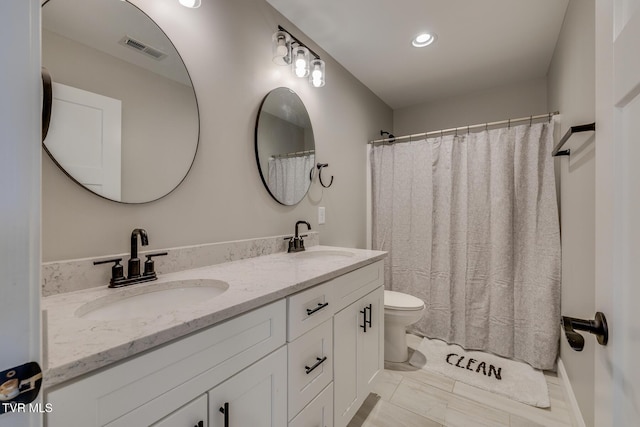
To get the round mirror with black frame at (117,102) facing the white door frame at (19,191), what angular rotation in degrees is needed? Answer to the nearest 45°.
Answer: approximately 45° to its right

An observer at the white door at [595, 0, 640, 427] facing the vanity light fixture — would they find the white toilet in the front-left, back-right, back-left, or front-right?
front-right

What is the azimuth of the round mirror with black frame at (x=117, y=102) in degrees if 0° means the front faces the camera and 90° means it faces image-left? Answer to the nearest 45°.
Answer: approximately 315°

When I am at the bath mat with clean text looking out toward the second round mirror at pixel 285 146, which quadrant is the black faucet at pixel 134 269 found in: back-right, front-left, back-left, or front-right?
front-left

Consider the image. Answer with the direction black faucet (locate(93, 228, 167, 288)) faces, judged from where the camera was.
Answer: facing the viewer and to the right of the viewer

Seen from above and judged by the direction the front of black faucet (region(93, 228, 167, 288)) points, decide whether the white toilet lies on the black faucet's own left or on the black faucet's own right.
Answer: on the black faucet's own left

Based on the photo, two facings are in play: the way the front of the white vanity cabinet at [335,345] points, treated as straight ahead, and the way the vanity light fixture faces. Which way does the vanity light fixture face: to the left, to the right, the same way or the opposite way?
the same way

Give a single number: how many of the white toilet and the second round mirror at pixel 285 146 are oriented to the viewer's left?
0

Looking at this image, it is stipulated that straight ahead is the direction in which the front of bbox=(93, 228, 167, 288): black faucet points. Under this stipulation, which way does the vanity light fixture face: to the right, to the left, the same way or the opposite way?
the same way

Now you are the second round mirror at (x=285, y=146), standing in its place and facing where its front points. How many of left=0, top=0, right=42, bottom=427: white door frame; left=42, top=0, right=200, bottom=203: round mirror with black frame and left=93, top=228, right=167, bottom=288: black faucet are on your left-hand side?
0

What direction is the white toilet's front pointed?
to the viewer's right

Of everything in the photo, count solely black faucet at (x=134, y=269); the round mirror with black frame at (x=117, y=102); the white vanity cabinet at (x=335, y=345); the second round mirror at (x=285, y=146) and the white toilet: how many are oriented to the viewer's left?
0

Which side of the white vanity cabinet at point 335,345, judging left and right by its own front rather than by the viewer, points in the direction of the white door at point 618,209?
front

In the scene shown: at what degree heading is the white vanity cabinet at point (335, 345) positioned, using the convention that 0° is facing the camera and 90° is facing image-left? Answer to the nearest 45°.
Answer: approximately 315°
